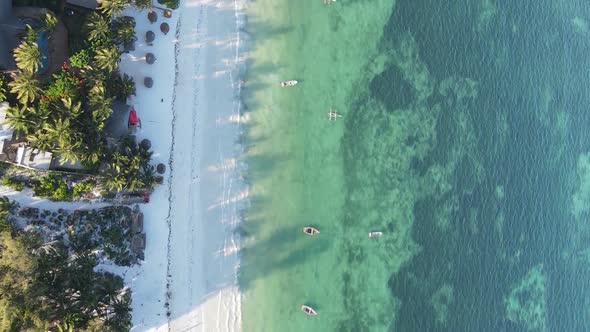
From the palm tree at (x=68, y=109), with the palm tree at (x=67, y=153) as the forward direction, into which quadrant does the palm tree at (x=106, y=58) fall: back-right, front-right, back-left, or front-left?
back-left
